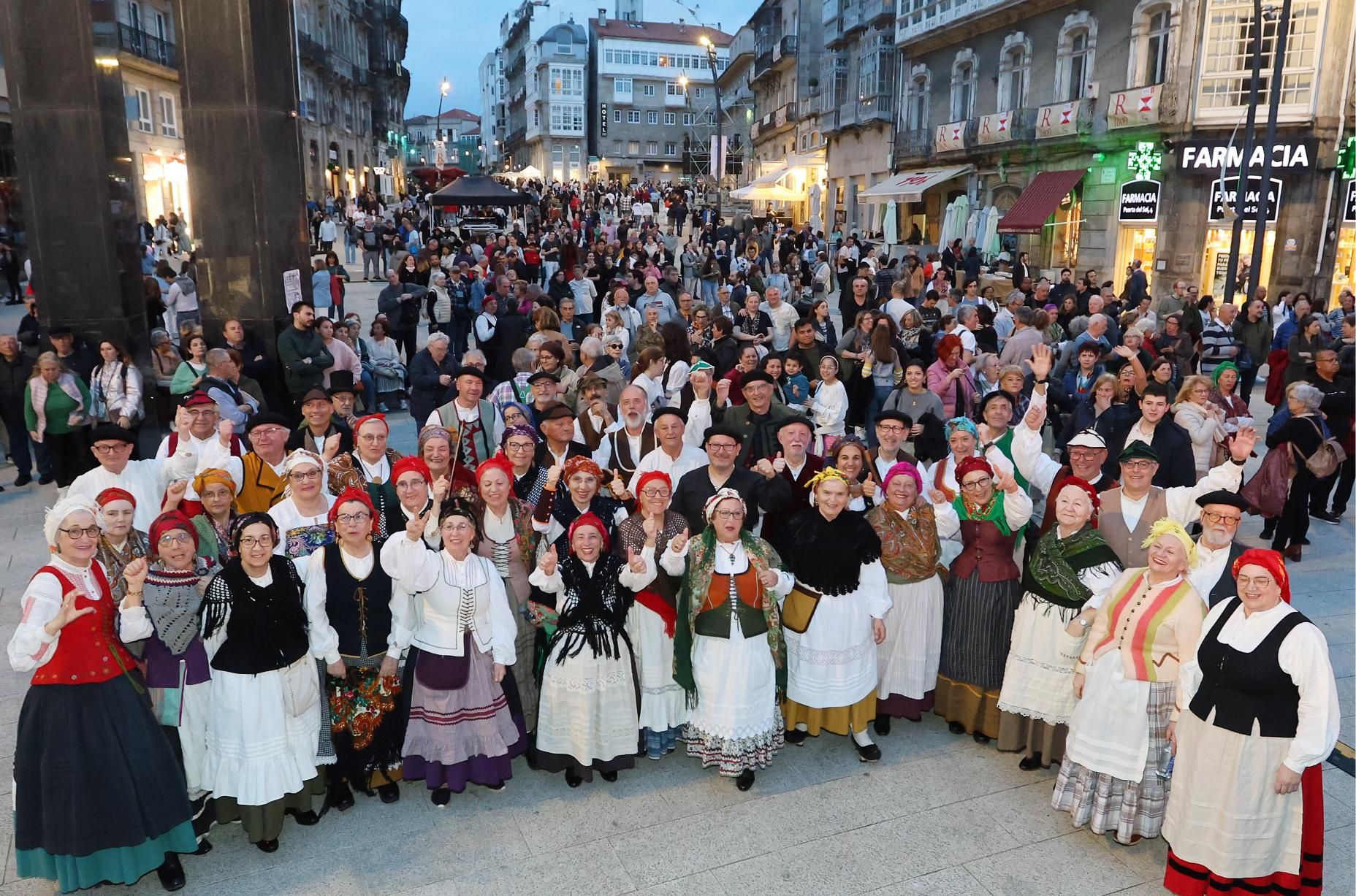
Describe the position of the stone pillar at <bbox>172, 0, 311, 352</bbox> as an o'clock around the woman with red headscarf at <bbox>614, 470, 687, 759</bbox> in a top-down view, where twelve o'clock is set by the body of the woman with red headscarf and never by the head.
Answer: The stone pillar is roughly at 5 o'clock from the woman with red headscarf.

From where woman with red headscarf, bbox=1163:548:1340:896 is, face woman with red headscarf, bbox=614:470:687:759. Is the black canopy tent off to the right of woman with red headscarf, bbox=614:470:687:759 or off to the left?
right

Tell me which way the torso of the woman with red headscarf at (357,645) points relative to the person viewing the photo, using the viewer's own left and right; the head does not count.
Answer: facing the viewer

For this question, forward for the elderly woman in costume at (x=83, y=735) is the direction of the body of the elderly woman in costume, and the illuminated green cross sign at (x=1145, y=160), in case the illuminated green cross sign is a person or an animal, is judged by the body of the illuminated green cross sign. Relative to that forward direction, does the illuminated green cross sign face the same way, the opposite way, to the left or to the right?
to the right

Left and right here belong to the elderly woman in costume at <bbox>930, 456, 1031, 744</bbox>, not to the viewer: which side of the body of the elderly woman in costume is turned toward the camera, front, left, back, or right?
front

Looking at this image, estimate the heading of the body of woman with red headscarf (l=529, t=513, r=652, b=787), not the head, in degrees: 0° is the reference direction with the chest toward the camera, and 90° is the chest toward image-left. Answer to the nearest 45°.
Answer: approximately 0°

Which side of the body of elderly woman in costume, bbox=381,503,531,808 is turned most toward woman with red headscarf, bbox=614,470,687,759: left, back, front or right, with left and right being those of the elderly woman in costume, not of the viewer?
left

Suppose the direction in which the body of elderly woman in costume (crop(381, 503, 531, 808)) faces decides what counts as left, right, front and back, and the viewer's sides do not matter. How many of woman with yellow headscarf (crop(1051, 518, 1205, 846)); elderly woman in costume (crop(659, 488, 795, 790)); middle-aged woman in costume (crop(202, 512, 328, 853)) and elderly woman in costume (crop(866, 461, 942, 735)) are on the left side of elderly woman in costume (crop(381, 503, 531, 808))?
3

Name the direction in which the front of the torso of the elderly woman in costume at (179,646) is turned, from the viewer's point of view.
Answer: toward the camera

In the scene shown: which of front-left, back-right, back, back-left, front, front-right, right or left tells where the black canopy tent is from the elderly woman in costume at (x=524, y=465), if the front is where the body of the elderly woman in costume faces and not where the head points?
back

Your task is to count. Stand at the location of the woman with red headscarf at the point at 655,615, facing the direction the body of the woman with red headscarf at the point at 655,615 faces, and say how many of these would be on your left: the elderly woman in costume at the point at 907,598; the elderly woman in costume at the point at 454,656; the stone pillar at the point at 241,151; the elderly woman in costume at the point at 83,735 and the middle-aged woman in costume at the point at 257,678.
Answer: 1

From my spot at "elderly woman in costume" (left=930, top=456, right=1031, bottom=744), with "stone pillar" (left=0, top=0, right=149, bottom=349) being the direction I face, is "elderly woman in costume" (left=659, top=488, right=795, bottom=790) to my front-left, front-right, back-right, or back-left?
front-left

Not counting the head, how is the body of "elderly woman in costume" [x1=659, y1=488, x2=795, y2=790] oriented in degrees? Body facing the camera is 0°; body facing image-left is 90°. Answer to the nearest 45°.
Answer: approximately 0°
